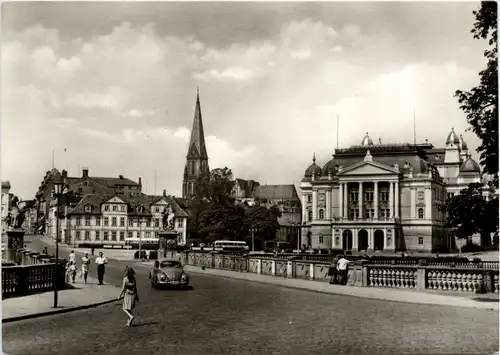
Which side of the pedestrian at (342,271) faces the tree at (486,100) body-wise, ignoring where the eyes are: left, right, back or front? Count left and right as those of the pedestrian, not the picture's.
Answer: back

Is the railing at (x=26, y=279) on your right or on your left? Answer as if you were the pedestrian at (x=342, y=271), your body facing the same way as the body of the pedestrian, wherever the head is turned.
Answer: on your left

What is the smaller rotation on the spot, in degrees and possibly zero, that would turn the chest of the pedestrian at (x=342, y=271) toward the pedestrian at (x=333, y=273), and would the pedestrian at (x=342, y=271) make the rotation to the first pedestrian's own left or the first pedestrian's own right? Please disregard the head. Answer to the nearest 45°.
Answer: approximately 45° to the first pedestrian's own left

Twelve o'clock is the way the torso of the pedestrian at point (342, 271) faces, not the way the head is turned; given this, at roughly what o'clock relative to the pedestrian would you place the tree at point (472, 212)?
The tree is roughly at 1 o'clock from the pedestrian.

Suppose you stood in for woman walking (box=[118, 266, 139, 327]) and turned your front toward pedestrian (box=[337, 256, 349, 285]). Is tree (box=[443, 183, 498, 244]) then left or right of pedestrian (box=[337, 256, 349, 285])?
right
